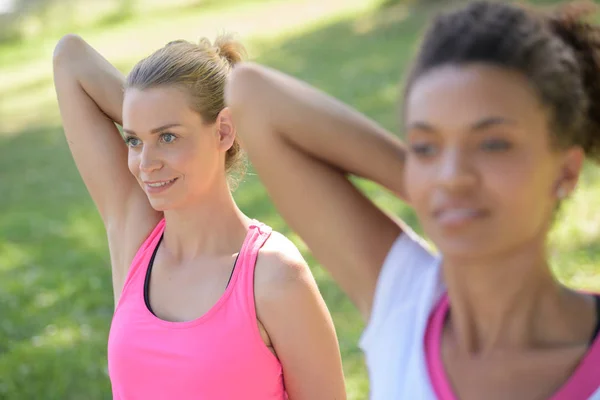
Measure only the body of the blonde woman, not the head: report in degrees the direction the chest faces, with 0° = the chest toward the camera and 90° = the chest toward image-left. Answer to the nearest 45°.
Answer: approximately 45°
